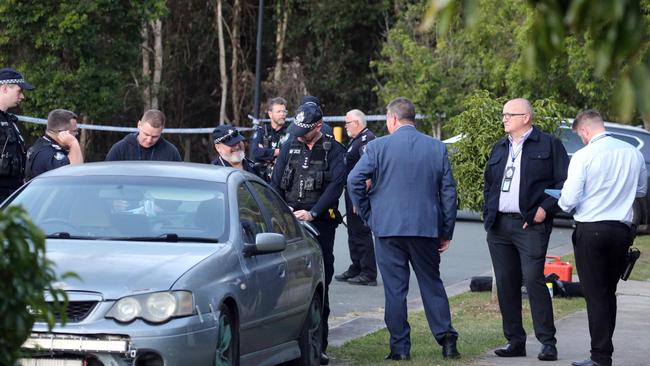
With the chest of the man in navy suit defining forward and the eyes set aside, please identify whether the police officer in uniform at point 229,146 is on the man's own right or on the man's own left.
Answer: on the man's own left

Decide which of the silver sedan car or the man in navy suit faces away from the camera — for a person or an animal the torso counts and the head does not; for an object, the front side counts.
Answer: the man in navy suit

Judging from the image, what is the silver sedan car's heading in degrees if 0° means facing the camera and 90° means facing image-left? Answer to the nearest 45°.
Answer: approximately 45°

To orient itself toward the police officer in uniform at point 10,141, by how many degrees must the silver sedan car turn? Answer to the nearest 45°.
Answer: approximately 90° to its right

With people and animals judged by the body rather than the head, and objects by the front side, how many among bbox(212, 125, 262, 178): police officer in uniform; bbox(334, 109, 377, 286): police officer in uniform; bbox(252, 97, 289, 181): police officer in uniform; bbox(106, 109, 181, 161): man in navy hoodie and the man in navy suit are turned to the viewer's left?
1

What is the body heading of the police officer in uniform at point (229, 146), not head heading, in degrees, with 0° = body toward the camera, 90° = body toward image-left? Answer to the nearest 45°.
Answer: approximately 315°

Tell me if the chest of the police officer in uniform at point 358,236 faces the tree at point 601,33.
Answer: no

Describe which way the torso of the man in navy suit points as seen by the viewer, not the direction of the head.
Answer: away from the camera

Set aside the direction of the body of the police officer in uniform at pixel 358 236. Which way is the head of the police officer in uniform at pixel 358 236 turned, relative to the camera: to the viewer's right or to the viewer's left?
to the viewer's left

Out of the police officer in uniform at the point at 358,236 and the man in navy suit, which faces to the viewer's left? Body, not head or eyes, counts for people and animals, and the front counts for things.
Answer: the police officer in uniform

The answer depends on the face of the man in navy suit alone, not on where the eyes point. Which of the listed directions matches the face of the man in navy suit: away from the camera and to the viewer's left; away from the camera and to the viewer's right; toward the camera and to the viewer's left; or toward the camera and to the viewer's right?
away from the camera and to the viewer's left

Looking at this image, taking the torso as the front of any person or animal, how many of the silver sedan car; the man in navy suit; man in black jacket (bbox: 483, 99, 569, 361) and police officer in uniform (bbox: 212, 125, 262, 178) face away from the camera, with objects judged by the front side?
1

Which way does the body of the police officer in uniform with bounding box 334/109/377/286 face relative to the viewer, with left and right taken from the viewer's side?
facing to the left of the viewer
